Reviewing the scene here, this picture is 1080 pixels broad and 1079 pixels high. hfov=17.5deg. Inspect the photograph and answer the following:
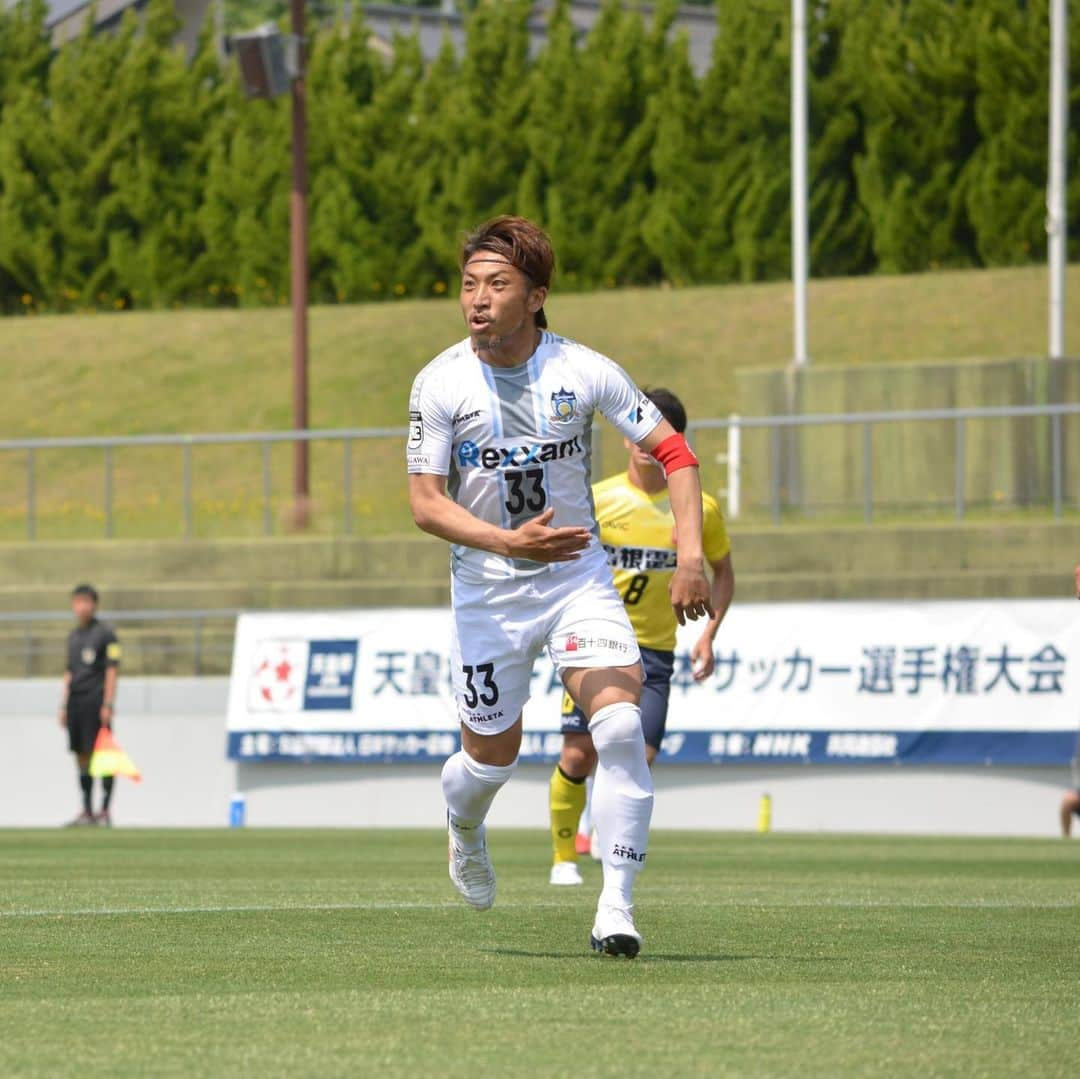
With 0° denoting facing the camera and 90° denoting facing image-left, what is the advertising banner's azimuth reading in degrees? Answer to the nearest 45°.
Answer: approximately 0°

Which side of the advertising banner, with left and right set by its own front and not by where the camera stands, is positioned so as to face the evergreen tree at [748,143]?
back

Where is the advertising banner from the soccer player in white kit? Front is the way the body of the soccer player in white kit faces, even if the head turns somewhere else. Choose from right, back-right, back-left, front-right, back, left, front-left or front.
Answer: back

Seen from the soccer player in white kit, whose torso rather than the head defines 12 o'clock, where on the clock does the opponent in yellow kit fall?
The opponent in yellow kit is roughly at 6 o'clock from the soccer player in white kit.

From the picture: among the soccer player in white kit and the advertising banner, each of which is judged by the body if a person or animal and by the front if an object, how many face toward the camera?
2

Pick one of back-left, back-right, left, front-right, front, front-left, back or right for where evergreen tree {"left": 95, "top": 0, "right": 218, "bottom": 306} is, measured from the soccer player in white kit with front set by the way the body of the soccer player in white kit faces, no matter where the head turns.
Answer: back

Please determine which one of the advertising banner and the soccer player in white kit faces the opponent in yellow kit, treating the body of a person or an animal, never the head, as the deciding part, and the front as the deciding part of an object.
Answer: the advertising banner

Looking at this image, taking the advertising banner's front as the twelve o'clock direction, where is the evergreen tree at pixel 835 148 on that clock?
The evergreen tree is roughly at 6 o'clock from the advertising banner.

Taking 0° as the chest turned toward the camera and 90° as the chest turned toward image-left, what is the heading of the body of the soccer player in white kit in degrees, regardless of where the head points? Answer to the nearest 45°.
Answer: approximately 0°

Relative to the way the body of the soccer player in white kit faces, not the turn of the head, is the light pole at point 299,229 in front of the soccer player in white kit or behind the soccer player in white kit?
behind

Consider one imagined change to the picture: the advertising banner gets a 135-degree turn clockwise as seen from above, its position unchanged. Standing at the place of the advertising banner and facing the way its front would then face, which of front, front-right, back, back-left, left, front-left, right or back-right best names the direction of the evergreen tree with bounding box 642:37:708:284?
front-right
